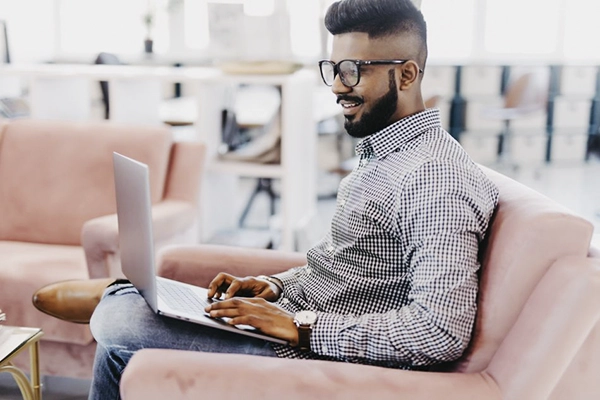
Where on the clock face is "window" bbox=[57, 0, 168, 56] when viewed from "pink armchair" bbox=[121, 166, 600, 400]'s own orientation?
The window is roughly at 2 o'clock from the pink armchair.

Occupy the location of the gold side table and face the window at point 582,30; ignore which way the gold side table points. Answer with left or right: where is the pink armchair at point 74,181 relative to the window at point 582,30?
left

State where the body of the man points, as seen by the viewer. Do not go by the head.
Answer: to the viewer's left

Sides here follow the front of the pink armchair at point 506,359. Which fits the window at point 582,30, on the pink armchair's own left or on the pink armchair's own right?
on the pink armchair's own right

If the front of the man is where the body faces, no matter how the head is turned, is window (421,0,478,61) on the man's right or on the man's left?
on the man's right

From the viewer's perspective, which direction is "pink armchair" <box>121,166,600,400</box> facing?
to the viewer's left

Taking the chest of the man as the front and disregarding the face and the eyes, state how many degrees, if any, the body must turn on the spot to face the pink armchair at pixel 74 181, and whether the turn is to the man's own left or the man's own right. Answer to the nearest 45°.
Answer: approximately 45° to the man's own right

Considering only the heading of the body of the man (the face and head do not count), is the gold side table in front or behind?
in front

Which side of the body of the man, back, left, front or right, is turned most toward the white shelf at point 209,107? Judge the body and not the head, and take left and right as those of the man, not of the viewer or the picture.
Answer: right

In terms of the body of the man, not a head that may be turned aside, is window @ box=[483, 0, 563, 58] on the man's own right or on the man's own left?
on the man's own right
